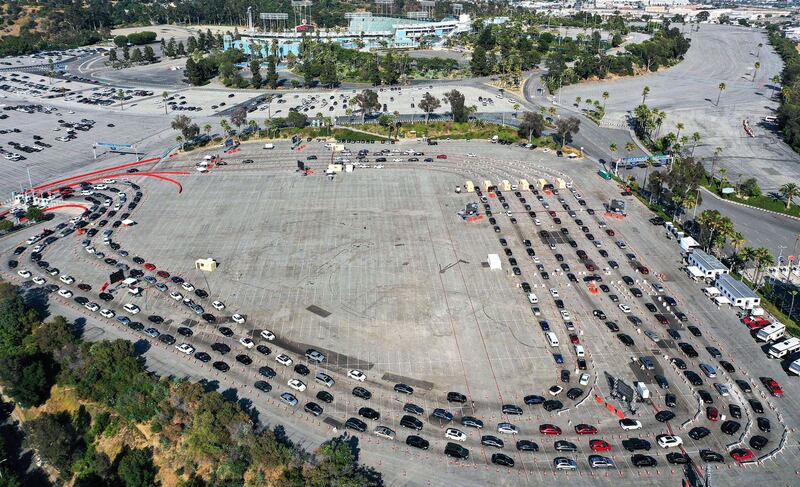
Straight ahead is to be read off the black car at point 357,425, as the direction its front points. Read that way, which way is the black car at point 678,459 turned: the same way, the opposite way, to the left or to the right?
the same way

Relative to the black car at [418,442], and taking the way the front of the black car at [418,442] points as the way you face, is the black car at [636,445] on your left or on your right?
on your left

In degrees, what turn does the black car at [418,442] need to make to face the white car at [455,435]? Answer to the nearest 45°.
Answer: approximately 45° to its left

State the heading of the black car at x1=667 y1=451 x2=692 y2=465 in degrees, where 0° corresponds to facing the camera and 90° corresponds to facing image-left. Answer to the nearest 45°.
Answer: approximately 270°

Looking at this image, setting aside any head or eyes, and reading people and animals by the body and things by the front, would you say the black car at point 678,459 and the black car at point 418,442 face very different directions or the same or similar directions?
same or similar directions

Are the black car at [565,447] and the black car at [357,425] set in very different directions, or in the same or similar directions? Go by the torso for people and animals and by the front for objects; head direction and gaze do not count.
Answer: same or similar directions

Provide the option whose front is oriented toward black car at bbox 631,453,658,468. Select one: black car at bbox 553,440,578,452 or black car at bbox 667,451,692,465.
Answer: black car at bbox 553,440,578,452

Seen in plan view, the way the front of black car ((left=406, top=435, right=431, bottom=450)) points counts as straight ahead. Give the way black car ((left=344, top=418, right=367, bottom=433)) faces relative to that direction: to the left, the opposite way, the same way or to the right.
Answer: the same way

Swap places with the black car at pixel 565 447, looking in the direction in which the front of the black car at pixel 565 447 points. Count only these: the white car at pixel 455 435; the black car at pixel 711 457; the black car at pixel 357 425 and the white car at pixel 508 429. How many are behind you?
3

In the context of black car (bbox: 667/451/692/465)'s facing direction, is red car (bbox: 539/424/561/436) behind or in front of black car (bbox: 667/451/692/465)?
behind

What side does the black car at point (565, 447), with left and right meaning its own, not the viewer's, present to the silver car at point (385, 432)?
back

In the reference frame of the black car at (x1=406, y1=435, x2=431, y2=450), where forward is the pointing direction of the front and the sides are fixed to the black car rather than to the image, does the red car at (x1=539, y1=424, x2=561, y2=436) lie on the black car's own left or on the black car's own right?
on the black car's own left

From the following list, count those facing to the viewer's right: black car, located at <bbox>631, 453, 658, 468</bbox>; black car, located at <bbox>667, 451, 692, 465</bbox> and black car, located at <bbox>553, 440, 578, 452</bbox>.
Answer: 3

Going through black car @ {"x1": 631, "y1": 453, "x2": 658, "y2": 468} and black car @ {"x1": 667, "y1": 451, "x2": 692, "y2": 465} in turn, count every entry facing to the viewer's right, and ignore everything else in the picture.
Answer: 2

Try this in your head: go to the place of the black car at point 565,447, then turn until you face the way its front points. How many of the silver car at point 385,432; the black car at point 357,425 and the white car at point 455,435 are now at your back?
3

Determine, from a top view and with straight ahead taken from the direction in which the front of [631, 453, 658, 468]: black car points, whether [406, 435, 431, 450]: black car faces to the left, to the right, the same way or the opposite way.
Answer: the same way

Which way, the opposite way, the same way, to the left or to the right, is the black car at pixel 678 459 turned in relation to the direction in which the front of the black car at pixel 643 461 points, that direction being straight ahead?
the same way

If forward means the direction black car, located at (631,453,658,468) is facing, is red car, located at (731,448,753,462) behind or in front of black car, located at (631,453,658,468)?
in front

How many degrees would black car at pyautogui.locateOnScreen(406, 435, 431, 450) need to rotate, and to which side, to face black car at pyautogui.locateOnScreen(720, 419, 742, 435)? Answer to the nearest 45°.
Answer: approximately 45° to its left

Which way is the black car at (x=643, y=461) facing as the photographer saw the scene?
facing to the right of the viewer
